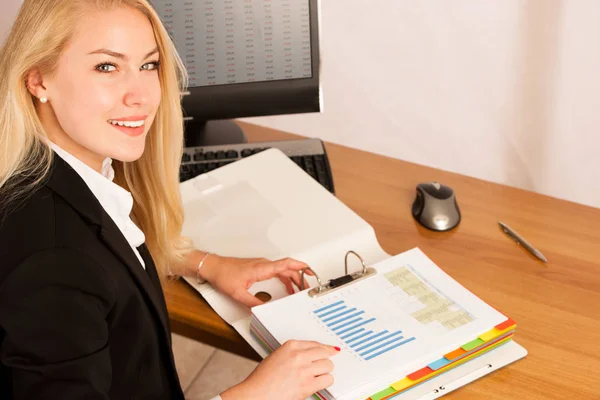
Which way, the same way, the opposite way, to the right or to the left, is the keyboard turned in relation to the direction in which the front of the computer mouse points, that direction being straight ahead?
the opposite way

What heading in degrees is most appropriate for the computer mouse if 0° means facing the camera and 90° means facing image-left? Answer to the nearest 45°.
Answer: approximately 180°

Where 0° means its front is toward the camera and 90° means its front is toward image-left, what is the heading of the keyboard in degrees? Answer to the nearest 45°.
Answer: approximately 0°

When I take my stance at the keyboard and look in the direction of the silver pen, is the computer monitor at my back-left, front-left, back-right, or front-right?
back-left

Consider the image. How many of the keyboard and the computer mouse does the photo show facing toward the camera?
1
